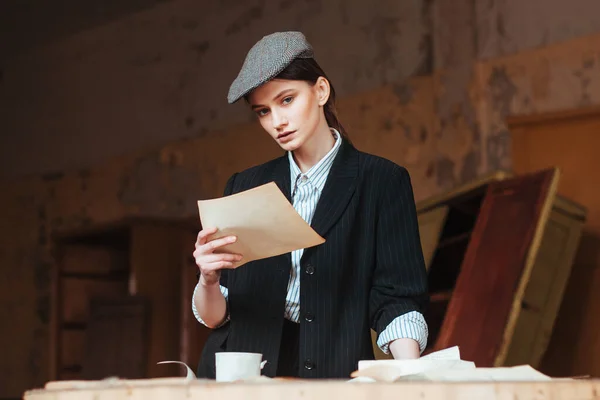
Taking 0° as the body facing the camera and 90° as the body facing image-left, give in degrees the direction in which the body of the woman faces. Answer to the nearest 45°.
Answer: approximately 45°

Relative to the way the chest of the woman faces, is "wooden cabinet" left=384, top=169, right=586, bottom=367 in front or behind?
behind

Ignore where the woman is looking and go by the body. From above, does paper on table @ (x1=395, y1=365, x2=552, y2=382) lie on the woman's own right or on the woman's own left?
on the woman's own left

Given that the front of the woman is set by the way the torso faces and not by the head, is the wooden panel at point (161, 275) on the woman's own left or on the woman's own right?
on the woman's own right

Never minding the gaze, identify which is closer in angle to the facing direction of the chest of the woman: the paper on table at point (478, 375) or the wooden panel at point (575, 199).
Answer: the paper on table

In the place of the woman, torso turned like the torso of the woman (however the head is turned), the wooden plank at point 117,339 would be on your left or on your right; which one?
on your right

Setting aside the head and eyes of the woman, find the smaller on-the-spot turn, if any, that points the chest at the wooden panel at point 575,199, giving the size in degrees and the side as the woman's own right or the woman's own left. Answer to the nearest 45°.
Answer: approximately 180°

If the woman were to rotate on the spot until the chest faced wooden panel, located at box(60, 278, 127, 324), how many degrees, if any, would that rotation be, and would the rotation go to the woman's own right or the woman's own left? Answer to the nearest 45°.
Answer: approximately 135° to the woman's own right
